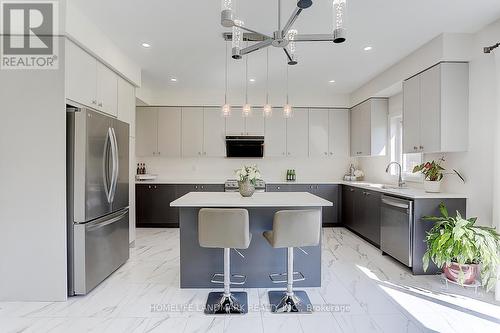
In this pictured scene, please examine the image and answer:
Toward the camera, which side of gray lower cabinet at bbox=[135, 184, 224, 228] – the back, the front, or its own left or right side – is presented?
front

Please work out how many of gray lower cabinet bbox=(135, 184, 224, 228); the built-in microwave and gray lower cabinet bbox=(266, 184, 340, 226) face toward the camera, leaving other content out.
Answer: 3

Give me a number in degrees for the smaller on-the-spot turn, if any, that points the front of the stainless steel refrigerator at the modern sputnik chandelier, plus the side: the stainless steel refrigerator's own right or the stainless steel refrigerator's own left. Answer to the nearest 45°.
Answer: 0° — it already faces it

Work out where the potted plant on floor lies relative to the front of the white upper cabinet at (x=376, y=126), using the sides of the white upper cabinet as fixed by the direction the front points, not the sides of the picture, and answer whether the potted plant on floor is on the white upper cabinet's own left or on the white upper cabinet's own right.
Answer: on the white upper cabinet's own left

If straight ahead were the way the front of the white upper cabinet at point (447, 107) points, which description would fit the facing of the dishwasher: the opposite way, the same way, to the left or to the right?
the same way

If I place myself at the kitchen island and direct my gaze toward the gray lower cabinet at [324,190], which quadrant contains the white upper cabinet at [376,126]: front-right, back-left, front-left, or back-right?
front-right

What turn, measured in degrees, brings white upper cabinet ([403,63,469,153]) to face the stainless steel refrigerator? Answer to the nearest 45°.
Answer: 0° — it already faces it

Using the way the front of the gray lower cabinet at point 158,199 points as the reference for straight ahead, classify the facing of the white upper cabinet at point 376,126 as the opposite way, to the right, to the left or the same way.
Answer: to the right

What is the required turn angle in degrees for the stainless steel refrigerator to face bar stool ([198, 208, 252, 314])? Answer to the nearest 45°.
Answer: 0° — it already faces it

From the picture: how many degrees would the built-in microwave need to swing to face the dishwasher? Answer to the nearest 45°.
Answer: approximately 45° to its left

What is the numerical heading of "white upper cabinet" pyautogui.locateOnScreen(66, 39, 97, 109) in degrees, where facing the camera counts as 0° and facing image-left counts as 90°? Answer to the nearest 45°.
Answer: approximately 315°

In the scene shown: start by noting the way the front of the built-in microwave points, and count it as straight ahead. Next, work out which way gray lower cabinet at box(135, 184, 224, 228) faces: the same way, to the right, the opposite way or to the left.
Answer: the same way

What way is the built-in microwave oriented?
toward the camera

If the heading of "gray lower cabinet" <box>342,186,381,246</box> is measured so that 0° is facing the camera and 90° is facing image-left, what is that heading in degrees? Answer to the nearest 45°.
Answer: approximately 45°

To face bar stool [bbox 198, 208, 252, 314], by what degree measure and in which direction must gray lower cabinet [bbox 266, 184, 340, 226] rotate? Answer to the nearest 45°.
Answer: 0° — it already faces it

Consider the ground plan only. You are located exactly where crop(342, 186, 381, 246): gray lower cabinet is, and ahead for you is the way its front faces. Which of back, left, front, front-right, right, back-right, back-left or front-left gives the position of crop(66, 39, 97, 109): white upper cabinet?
front

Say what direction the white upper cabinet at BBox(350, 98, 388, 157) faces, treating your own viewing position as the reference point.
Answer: facing the viewer and to the left of the viewer

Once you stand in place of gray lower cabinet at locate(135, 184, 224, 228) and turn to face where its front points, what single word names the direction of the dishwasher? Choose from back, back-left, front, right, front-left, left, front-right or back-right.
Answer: front-left

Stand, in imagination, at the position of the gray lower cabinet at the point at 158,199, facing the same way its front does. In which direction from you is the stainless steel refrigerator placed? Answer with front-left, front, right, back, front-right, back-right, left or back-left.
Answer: front

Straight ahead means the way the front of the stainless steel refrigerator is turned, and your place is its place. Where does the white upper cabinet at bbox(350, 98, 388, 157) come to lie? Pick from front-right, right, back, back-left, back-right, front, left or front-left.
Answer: front-left

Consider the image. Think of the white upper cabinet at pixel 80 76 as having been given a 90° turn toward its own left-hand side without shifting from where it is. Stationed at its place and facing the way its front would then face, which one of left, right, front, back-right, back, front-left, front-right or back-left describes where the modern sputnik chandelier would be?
right

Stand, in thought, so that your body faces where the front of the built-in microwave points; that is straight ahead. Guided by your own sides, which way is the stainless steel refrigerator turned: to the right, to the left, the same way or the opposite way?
to the left

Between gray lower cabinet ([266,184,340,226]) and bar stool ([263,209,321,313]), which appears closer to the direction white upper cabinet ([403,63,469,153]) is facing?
the bar stool
